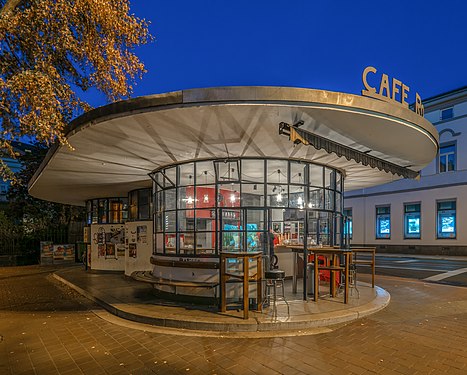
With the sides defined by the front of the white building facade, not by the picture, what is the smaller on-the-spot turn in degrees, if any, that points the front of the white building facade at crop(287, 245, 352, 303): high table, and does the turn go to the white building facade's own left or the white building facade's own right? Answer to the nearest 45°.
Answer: approximately 45° to the white building facade's own left

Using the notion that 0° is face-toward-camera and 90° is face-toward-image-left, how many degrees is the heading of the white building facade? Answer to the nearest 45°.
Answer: approximately 45°
